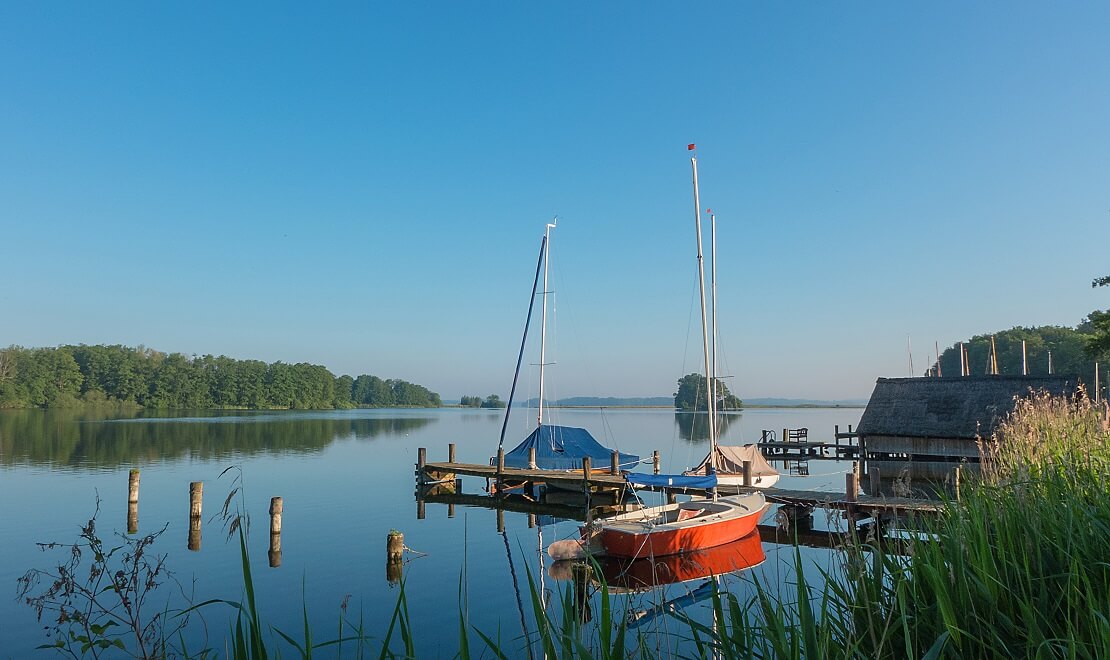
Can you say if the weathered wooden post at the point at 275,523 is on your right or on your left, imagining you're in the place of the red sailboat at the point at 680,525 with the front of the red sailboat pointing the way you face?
on your left

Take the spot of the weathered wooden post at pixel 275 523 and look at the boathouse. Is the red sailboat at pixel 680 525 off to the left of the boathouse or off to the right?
right

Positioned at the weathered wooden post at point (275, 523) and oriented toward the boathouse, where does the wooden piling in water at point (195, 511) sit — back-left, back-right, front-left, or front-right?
back-left

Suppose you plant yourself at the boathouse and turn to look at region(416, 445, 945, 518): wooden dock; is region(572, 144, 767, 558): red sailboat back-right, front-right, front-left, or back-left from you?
front-left

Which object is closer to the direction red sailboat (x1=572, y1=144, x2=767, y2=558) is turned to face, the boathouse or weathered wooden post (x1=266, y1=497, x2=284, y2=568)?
the boathouse

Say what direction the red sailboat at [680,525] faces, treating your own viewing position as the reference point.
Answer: facing away from the viewer and to the right of the viewer

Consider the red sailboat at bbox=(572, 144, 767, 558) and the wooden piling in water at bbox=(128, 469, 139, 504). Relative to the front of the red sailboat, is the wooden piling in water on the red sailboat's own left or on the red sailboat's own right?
on the red sailboat's own left

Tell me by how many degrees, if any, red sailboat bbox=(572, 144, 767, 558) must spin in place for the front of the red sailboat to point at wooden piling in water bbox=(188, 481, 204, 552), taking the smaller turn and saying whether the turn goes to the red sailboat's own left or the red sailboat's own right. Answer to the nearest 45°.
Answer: approximately 135° to the red sailboat's own left
